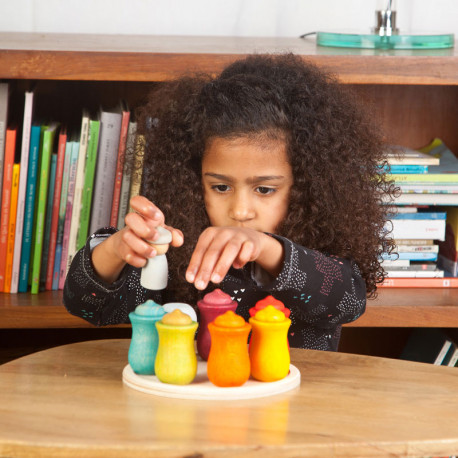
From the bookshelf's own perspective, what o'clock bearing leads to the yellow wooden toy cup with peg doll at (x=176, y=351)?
The yellow wooden toy cup with peg doll is roughly at 12 o'clock from the bookshelf.

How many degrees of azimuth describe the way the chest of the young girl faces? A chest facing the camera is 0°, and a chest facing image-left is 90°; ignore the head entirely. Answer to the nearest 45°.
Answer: approximately 0°

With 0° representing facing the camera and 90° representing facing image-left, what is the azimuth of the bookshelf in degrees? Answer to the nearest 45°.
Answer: approximately 0°
